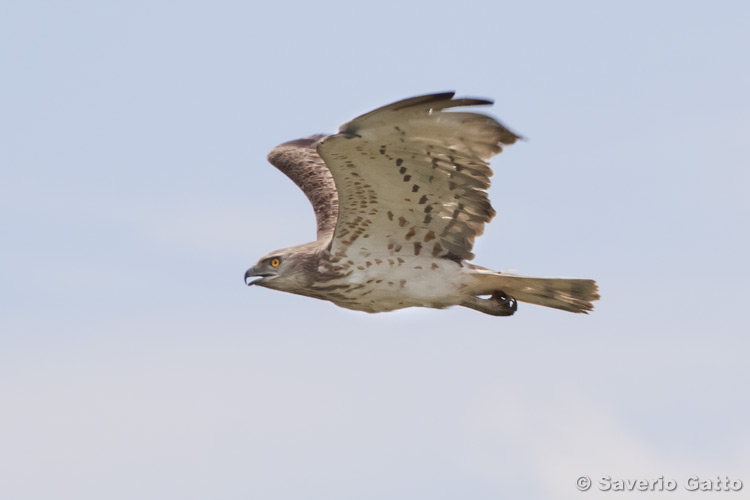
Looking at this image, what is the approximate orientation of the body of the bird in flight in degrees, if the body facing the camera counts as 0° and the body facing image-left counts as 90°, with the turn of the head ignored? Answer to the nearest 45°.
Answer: approximately 90°
